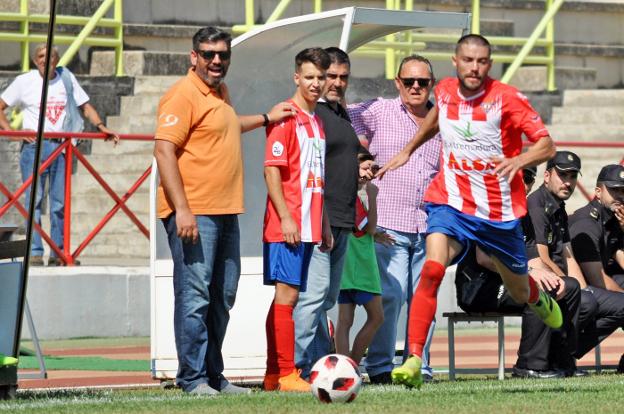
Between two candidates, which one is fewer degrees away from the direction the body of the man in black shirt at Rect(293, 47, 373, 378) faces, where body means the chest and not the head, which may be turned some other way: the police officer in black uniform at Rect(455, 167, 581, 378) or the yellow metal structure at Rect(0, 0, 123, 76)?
the police officer in black uniform

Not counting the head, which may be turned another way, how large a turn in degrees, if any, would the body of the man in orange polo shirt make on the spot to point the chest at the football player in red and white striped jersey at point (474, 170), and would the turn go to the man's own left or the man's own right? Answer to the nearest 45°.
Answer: approximately 45° to the man's own left

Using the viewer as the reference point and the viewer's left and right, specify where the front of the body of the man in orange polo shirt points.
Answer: facing the viewer and to the right of the viewer

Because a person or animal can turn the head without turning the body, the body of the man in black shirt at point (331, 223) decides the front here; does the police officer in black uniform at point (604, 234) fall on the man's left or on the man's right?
on the man's left

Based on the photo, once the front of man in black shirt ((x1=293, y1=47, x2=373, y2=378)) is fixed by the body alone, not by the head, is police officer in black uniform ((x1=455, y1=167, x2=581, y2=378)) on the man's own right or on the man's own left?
on the man's own left

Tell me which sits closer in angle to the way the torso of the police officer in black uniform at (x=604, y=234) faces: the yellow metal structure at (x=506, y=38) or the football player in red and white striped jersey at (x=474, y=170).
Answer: the football player in red and white striped jersey

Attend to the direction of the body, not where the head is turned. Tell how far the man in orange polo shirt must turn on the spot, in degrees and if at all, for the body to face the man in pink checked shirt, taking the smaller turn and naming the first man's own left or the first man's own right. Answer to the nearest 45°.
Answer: approximately 90° to the first man's own left
